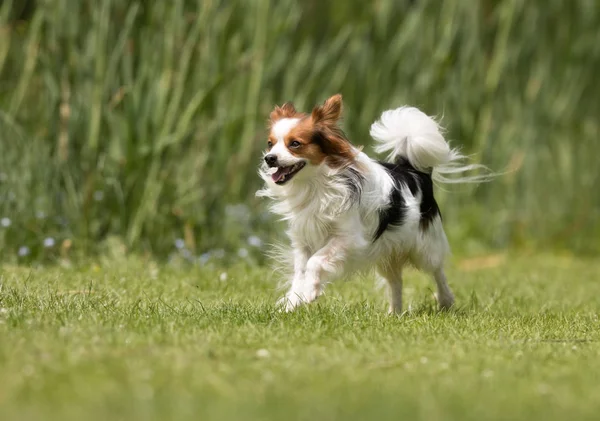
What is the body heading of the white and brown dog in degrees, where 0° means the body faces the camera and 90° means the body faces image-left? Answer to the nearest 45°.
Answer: approximately 45°

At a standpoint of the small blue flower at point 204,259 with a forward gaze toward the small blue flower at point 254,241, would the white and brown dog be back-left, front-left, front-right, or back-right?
back-right

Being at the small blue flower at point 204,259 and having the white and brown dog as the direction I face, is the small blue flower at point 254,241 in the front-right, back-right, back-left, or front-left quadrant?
back-left

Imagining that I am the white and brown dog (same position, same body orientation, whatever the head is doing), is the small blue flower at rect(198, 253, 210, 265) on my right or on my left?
on my right

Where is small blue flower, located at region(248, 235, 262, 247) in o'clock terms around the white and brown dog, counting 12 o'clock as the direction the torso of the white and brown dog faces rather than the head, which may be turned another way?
The small blue flower is roughly at 4 o'clock from the white and brown dog.
